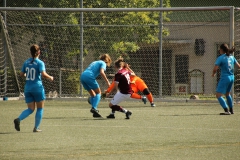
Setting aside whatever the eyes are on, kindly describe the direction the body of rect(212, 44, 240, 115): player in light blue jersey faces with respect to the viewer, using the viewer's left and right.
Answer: facing away from the viewer and to the left of the viewer
